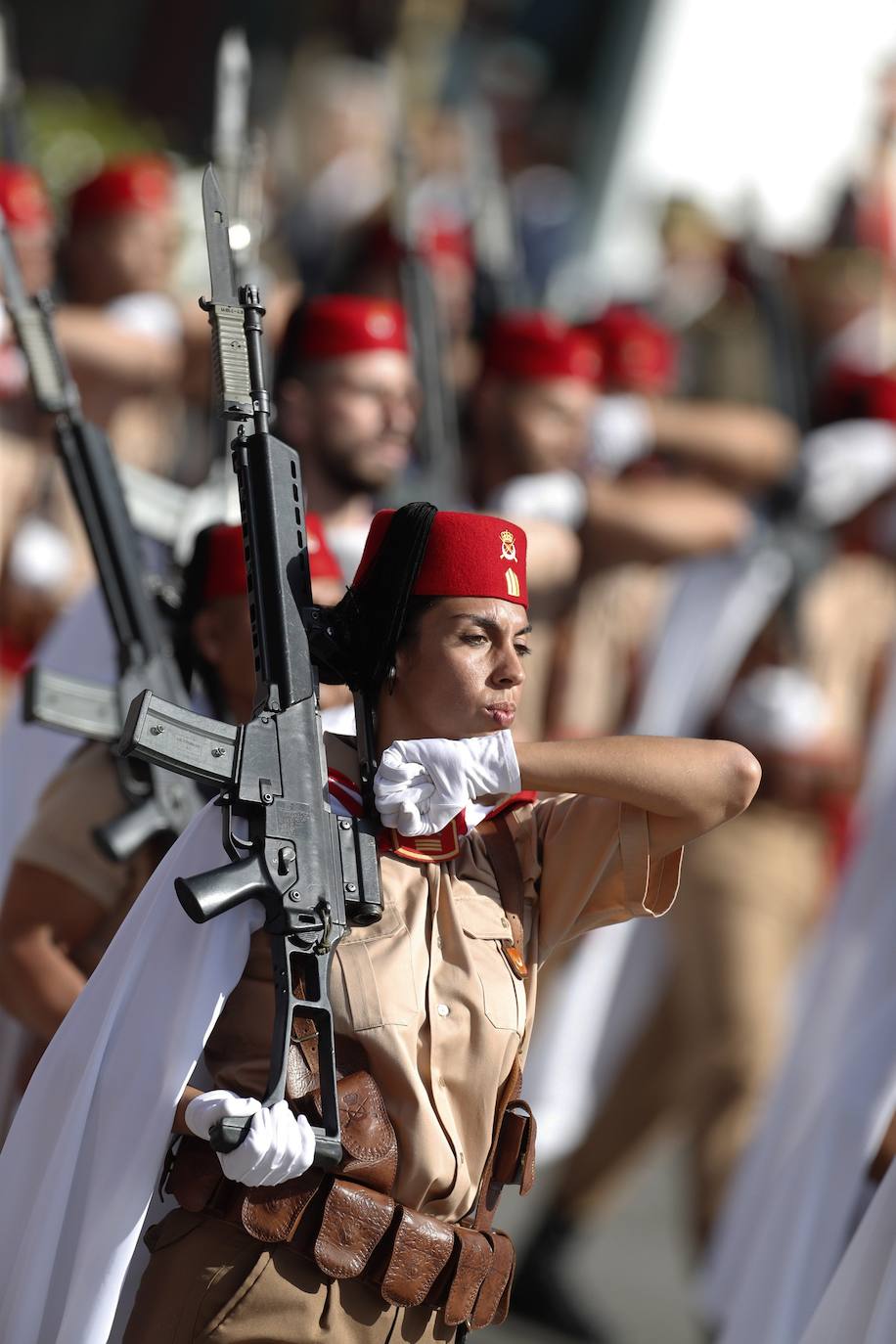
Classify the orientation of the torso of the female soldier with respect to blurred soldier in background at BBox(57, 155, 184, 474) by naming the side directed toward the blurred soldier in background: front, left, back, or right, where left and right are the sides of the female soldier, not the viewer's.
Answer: back

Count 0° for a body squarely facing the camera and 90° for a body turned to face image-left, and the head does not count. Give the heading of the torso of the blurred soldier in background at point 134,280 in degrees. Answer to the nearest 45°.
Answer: approximately 315°

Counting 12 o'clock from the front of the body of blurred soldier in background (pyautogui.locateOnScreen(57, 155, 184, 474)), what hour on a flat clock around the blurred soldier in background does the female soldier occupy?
The female soldier is roughly at 1 o'clock from the blurred soldier in background.

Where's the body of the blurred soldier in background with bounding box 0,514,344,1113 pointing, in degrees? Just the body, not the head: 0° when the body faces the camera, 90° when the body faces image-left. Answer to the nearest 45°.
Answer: approximately 315°

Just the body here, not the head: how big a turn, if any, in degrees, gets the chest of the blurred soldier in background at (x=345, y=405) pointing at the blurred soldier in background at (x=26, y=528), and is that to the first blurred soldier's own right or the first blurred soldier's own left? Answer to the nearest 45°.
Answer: approximately 180°

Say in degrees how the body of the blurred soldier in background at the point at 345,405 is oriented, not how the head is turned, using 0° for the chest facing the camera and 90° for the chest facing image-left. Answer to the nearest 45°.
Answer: approximately 315°

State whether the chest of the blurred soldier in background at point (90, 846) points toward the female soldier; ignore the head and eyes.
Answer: yes
